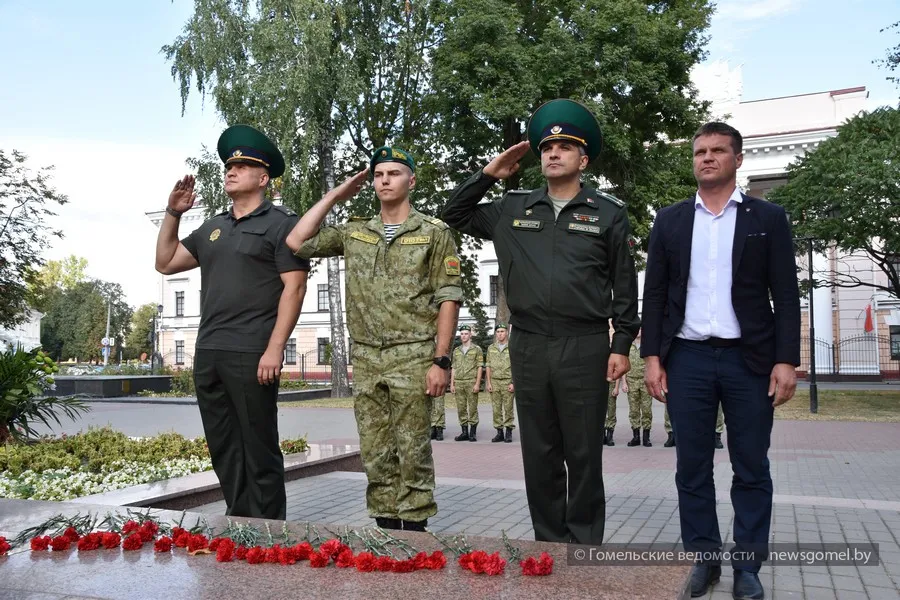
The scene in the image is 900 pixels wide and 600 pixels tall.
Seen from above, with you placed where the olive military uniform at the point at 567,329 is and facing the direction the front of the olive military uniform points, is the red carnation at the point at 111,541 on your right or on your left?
on your right

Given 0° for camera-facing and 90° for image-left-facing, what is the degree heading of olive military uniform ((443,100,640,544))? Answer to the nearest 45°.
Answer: approximately 0°

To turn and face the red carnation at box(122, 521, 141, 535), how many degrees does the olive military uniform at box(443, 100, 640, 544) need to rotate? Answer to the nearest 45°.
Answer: approximately 90° to its right

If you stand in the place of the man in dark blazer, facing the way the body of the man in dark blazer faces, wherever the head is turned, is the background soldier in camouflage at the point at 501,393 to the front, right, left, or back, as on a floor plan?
back

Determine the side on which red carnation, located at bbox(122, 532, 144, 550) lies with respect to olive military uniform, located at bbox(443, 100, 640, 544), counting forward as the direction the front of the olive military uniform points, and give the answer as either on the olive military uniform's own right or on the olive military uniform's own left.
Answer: on the olive military uniform's own right

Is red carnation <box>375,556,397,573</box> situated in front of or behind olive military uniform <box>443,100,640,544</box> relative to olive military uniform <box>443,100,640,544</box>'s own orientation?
in front

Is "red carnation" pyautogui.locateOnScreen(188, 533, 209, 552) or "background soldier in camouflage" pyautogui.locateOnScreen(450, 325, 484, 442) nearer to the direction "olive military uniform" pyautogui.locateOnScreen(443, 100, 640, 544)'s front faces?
the red carnation

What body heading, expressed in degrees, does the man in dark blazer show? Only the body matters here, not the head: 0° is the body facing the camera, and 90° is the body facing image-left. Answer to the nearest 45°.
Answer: approximately 0°

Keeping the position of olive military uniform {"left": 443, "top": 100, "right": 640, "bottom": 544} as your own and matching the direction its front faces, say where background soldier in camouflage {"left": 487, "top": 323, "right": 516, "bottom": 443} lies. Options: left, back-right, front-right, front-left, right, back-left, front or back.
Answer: back

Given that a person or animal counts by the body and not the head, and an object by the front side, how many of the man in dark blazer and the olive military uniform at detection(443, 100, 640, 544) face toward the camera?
2

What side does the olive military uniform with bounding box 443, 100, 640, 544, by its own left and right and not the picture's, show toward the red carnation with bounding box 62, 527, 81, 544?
right

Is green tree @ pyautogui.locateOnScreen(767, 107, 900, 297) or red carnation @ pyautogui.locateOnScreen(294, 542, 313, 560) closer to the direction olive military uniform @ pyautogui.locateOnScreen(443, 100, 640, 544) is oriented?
the red carnation

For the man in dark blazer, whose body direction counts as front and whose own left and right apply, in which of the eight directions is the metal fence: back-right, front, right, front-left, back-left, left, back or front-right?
back

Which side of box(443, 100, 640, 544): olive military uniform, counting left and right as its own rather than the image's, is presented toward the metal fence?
back

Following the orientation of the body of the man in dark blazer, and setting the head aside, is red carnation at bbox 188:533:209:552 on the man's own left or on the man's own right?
on the man's own right

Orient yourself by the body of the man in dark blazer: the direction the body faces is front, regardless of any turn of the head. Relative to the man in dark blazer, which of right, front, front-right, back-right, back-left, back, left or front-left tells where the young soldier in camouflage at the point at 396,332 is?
right

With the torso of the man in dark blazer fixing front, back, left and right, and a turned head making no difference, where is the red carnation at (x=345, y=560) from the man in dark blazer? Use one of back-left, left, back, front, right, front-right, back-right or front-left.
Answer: front-right
